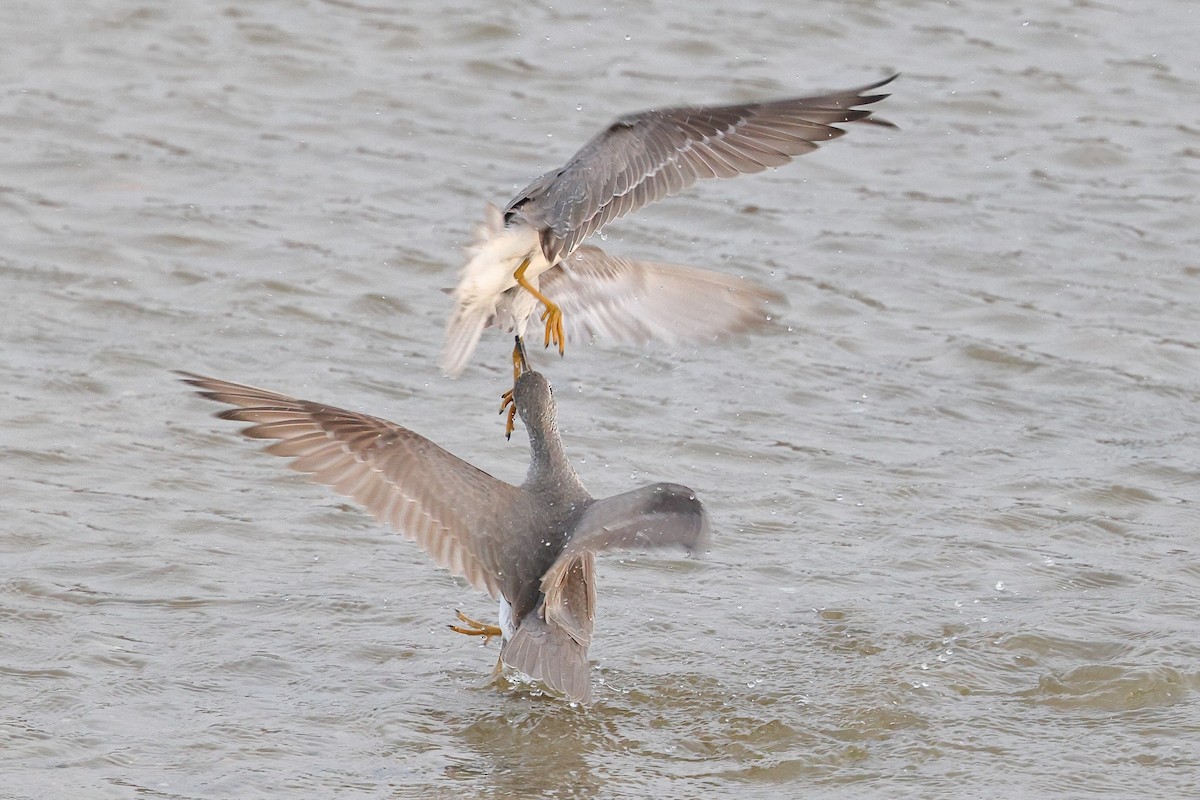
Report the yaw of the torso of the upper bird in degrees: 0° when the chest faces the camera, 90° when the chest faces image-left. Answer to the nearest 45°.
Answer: approximately 270°

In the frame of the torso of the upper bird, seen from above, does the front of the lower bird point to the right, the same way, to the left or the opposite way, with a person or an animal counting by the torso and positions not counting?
to the left

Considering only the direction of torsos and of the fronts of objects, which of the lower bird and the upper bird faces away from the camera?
the lower bird

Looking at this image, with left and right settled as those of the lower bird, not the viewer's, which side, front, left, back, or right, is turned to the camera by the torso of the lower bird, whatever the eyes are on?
back

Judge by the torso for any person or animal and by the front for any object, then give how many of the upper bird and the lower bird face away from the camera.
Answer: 1
